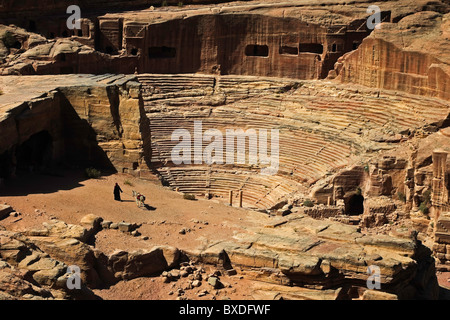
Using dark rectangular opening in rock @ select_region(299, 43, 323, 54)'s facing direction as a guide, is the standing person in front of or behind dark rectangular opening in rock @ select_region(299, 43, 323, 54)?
in front

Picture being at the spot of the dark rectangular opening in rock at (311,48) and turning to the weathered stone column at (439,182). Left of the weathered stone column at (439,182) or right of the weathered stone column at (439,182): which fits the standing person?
right

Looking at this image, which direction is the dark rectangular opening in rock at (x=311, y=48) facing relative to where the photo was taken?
toward the camera

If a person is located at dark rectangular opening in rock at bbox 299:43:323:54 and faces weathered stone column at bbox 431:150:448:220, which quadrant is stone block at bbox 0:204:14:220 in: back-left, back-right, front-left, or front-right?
front-right

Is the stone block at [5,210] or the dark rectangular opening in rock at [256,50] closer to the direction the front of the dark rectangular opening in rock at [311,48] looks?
the stone block

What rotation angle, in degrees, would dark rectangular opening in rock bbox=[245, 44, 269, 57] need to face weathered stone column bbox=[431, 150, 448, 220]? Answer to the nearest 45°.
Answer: approximately 45° to its left

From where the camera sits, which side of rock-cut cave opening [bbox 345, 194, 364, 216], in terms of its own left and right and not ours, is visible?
front

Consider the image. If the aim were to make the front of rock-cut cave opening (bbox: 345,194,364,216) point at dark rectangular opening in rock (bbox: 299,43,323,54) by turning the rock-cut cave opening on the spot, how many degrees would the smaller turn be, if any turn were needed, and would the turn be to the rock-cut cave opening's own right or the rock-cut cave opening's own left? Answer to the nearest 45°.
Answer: approximately 180°

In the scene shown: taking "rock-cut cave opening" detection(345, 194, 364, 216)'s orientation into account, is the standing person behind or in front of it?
in front

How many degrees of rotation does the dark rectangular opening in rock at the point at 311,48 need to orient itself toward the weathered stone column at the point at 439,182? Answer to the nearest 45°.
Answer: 0° — it already faces it

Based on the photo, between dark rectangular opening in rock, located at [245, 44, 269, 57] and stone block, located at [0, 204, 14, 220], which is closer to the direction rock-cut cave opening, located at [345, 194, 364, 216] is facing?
the stone block

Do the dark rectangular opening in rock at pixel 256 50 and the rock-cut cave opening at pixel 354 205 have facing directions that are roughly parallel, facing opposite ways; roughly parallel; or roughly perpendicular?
roughly parallel

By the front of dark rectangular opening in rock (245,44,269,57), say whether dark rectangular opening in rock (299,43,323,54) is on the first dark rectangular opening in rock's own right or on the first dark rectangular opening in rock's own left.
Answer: on the first dark rectangular opening in rock's own left

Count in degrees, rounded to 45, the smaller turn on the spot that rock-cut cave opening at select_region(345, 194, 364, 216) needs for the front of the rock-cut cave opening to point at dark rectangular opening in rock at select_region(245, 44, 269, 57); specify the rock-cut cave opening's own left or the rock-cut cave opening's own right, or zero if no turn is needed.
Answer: approximately 135° to the rock-cut cave opening's own right

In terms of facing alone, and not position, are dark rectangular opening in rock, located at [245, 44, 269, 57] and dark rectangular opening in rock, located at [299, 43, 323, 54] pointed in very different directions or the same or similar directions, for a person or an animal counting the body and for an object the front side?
same or similar directions

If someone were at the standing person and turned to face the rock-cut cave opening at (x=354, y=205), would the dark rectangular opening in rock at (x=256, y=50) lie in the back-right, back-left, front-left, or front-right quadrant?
front-left
